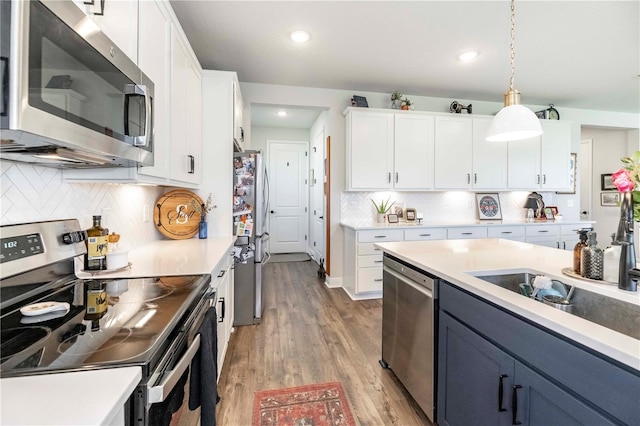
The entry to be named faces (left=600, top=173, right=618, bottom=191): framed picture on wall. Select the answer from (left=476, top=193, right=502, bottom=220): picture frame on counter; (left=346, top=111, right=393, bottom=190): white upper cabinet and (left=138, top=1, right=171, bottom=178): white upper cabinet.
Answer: (left=138, top=1, right=171, bottom=178): white upper cabinet

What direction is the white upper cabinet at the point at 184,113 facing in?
to the viewer's right

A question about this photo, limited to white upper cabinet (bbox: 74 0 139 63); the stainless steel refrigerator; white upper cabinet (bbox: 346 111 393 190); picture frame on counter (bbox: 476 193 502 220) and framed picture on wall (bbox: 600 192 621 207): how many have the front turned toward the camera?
3

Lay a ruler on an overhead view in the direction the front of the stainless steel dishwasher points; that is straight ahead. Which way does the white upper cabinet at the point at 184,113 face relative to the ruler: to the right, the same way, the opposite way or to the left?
the opposite way

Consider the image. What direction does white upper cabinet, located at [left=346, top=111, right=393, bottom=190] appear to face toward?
toward the camera

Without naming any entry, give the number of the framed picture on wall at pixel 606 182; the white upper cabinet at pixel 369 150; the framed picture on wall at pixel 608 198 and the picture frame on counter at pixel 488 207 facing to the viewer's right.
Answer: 0

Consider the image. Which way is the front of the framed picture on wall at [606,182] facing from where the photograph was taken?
facing the viewer

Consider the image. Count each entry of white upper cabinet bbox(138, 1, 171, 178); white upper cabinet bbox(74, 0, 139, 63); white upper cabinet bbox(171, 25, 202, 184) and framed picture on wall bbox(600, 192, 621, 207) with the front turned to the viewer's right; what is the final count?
3

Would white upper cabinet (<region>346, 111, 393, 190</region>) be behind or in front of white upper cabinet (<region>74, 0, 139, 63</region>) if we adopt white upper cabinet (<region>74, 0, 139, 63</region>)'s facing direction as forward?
in front

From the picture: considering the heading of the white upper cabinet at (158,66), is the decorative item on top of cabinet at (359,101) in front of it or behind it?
in front

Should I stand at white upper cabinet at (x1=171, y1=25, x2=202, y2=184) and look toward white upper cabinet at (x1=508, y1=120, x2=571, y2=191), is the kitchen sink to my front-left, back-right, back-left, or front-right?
front-right

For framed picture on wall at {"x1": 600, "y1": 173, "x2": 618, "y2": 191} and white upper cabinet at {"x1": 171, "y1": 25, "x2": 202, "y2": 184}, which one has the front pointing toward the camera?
the framed picture on wall

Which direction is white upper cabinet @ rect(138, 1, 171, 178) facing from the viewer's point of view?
to the viewer's right

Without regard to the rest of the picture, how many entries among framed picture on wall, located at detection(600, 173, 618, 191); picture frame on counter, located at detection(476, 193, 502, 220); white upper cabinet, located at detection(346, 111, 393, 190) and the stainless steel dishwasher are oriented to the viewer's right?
0

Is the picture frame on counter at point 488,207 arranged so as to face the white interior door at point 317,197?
no

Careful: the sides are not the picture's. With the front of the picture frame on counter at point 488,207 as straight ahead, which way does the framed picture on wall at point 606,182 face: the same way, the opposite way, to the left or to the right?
the same way

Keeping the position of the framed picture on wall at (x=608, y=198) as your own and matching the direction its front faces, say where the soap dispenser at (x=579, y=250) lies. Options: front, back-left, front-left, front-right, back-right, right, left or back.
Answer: front

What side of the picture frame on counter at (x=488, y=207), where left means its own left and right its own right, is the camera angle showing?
front

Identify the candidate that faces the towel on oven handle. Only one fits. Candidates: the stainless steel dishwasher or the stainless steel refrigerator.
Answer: the stainless steel dishwasher

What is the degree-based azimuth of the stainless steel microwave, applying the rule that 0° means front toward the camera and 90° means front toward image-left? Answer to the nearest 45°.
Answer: approximately 315°
